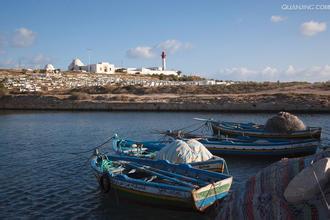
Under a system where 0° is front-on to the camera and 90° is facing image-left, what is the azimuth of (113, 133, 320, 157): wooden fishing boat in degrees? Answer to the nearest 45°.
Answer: approximately 90°

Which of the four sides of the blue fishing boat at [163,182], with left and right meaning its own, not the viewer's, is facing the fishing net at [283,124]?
right

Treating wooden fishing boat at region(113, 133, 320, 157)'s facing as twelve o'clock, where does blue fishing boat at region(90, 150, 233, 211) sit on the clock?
The blue fishing boat is roughly at 10 o'clock from the wooden fishing boat.

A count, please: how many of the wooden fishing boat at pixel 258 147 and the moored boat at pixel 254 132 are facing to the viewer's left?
2

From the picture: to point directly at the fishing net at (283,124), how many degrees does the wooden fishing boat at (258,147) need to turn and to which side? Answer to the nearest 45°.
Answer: approximately 135° to its right

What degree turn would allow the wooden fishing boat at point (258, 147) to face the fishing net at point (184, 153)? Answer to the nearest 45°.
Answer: approximately 45° to its left

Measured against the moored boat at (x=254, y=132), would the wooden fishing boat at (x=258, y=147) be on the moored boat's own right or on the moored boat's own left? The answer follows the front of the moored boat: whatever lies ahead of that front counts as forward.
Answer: on the moored boat's own left

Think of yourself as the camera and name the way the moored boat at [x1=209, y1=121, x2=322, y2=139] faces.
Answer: facing to the left of the viewer

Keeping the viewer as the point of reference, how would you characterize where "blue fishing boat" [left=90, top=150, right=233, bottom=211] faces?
facing away from the viewer and to the left of the viewer

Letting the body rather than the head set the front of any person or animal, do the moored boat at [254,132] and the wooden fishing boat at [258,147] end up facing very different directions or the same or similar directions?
same or similar directions

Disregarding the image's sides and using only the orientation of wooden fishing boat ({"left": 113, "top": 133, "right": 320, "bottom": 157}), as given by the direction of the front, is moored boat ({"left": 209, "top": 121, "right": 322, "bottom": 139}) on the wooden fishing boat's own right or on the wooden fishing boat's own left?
on the wooden fishing boat's own right

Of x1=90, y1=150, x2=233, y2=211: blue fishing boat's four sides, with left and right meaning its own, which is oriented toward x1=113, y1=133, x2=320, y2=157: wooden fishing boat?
right

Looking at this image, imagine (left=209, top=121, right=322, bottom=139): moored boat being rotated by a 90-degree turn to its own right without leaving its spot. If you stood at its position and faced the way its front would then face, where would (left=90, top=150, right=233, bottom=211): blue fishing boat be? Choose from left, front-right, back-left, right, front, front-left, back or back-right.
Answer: back
